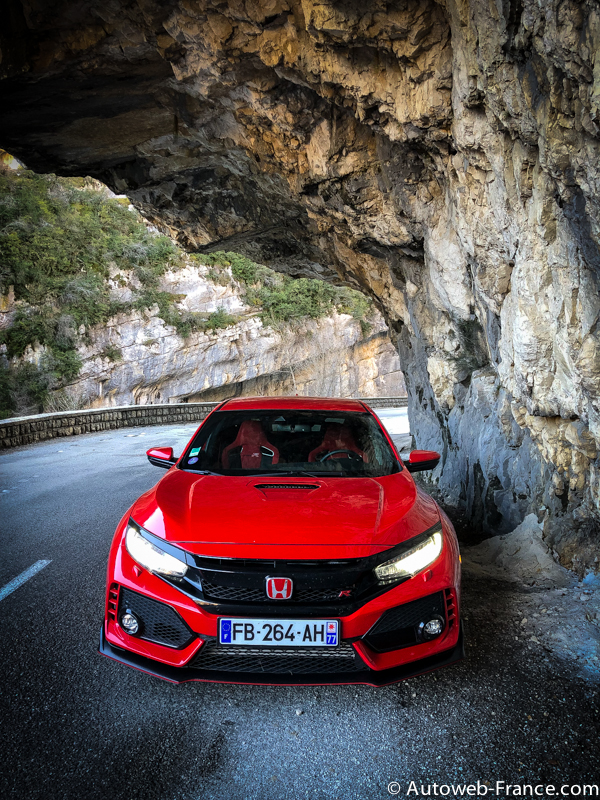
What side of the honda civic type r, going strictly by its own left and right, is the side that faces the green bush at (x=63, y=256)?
back

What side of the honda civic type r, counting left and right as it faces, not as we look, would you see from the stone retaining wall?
back

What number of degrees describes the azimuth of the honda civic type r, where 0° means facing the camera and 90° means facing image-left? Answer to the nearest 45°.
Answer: approximately 0°
